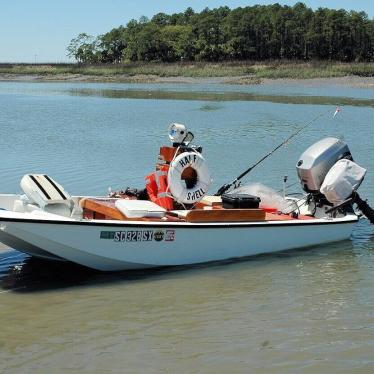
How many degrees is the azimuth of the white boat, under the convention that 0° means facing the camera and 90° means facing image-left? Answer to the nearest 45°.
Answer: approximately 45°

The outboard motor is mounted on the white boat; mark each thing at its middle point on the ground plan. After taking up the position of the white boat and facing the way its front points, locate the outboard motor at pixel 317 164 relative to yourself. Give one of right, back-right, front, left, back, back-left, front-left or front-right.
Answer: back
